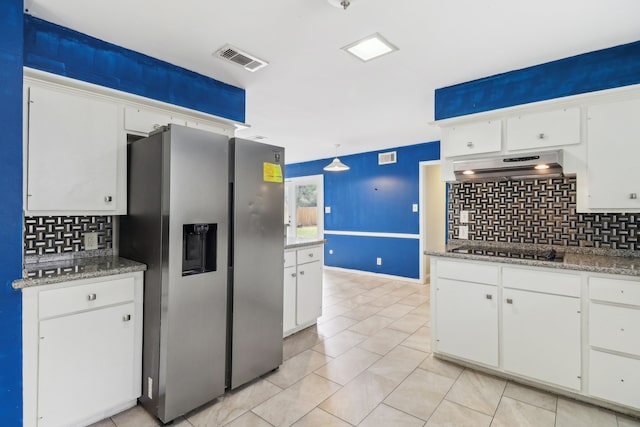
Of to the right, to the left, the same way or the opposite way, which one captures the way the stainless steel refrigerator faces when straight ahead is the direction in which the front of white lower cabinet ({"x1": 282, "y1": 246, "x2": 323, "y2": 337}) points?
the same way

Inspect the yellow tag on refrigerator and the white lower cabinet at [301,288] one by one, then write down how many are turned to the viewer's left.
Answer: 0

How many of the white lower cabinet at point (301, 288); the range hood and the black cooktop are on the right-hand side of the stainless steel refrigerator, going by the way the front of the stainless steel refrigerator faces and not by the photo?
0

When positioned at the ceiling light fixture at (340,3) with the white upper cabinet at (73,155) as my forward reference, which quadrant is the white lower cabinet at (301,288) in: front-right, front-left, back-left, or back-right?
front-right

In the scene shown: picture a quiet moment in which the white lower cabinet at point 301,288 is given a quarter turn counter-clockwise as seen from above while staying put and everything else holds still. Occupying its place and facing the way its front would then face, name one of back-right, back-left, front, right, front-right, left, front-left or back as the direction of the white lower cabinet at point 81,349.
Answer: back

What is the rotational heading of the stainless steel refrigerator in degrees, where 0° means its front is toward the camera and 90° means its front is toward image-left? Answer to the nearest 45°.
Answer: approximately 315°

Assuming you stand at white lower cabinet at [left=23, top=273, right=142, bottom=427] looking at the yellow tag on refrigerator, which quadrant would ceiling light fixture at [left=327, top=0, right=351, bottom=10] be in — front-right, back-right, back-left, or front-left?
front-right

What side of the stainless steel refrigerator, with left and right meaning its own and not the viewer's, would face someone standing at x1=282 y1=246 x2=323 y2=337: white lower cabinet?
left

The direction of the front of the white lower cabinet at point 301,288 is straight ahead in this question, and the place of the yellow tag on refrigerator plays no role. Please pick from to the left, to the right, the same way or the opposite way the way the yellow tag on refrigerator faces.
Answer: the same way

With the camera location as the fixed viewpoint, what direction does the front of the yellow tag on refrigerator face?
facing the viewer and to the right of the viewer
